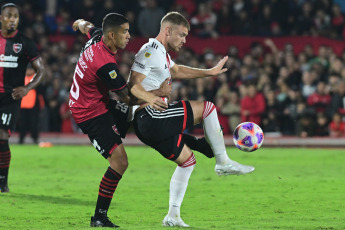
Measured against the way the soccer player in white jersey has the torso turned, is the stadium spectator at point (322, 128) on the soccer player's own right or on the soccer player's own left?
on the soccer player's own left

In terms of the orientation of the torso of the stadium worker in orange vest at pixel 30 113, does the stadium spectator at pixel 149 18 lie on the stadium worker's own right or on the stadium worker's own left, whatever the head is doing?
on the stadium worker's own left

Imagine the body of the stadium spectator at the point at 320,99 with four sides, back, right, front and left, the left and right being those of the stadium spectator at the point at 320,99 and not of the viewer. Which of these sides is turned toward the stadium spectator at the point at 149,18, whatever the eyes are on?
right

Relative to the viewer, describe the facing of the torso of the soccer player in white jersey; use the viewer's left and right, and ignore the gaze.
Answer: facing to the right of the viewer

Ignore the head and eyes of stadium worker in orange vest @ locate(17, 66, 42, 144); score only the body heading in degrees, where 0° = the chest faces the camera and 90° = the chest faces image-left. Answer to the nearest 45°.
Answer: approximately 0°

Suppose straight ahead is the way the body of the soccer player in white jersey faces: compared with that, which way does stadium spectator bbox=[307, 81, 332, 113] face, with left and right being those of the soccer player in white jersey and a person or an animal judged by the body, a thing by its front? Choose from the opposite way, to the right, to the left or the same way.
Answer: to the right

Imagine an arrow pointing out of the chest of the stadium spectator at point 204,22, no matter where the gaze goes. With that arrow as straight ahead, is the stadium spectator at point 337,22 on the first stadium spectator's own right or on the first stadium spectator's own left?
on the first stadium spectator's own left

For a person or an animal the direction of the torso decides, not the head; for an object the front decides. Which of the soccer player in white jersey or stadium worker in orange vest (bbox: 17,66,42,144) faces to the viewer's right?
the soccer player in white jersey

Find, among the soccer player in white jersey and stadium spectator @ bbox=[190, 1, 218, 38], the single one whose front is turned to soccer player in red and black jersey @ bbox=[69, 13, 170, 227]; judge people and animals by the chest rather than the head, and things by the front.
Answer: the stadium spectator

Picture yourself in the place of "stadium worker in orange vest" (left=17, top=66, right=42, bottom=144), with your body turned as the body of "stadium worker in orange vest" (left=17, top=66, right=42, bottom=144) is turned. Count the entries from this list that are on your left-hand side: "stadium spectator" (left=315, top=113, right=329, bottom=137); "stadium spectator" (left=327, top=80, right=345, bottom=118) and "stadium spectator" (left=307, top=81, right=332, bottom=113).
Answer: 3
